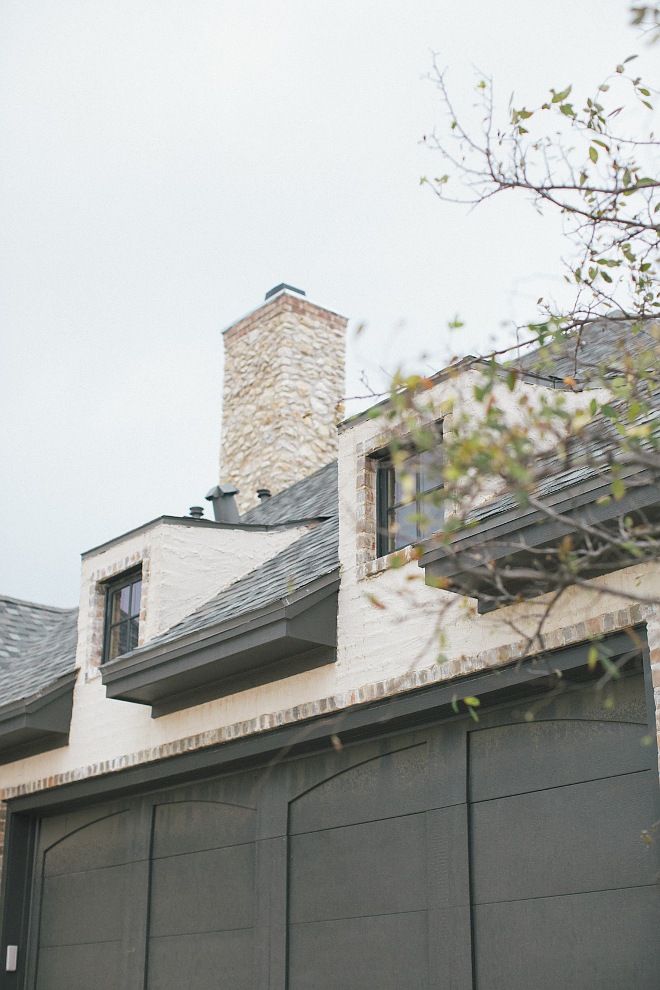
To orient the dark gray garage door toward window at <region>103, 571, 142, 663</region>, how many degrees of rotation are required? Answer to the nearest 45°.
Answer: approximately 90° to its right

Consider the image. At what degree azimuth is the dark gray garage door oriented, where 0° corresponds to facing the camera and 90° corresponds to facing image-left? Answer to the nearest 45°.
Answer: approximately 45°

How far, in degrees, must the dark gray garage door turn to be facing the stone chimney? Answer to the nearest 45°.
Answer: approximately 135° to its right
